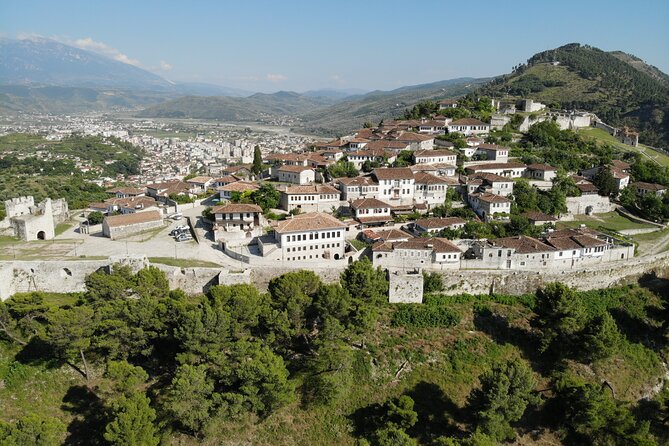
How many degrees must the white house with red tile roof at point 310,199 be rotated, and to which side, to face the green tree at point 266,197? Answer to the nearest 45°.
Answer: approximately 90° to its right

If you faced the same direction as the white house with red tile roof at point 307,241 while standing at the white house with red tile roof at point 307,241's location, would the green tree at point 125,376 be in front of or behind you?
in front

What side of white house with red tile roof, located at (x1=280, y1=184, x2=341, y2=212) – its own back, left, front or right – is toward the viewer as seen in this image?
front

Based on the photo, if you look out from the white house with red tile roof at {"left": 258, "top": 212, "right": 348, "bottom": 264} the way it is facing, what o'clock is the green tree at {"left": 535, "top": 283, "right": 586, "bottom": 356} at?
The green tree is roughly at 10 o'clock from the white house with red tile roof.

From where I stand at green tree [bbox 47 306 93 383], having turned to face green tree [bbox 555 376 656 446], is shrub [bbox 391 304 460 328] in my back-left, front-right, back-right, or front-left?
front-left

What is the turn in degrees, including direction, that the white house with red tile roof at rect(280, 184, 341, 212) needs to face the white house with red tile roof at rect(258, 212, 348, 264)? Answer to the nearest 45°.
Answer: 0° — it already faces it

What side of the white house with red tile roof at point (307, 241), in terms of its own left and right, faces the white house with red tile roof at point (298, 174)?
back

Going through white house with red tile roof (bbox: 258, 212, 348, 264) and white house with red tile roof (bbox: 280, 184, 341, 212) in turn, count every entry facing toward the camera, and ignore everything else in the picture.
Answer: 2

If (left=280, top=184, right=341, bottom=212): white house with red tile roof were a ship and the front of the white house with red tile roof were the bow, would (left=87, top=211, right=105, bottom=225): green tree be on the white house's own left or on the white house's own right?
on the white house's own right

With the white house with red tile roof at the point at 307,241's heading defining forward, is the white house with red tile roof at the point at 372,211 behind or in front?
behind

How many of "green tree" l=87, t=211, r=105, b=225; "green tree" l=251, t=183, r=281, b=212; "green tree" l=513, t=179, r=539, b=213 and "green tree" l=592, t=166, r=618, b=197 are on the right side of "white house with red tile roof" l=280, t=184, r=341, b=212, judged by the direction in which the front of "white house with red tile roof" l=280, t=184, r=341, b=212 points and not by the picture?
2

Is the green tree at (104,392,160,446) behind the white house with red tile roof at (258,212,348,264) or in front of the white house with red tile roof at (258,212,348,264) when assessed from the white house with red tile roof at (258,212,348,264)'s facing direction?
in front

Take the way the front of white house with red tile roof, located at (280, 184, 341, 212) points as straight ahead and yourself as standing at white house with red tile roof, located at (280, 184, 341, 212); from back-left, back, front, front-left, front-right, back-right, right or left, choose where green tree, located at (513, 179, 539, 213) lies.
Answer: left

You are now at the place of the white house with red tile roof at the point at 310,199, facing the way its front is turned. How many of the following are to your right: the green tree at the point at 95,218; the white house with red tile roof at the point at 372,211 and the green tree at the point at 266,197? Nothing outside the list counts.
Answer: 2

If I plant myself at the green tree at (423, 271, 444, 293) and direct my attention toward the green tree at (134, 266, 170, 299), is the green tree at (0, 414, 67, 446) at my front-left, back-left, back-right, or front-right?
front-left

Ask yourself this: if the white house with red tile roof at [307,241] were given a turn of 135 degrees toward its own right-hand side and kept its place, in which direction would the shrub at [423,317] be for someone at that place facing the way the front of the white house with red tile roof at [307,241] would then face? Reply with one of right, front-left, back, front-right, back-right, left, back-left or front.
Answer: back

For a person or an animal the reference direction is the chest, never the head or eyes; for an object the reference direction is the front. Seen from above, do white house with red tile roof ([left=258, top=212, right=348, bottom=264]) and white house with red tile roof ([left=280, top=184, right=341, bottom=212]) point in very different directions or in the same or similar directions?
same or similar directions
